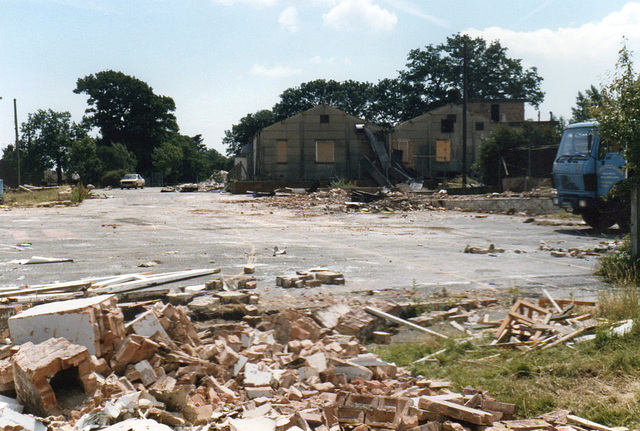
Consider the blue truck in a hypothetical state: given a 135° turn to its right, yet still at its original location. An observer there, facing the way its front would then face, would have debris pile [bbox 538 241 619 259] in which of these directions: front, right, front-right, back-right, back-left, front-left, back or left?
back

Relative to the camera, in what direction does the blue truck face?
facing the viewer and to the left of the viewer

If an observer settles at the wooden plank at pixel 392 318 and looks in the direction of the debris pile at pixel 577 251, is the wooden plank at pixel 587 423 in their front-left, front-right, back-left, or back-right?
back-right

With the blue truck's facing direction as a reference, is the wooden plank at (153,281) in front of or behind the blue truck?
in front

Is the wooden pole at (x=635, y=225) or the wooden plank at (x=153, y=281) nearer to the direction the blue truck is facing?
the wooden plank

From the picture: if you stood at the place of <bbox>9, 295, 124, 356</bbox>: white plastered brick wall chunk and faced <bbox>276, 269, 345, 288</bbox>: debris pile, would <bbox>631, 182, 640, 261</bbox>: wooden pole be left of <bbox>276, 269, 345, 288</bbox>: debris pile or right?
right

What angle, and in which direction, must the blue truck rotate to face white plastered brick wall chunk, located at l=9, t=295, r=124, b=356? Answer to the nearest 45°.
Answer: approximately 45° to its left

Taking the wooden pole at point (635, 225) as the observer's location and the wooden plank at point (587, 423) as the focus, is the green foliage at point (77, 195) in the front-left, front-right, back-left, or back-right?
back-right

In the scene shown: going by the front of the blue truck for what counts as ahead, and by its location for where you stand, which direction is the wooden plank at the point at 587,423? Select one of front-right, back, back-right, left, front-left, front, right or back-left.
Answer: front-left

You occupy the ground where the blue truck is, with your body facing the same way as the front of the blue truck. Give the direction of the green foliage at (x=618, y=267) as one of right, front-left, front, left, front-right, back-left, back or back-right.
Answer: front-left

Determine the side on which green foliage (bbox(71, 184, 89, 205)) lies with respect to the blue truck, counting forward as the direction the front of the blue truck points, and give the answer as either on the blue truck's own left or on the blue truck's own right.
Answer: on the blue truck's own right
